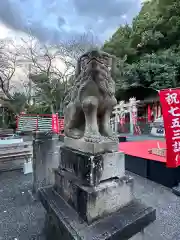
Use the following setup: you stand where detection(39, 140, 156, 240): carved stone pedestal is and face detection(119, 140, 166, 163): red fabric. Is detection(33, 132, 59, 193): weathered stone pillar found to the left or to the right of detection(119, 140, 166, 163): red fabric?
left

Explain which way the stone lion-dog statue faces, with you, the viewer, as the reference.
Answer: facing the viewer and to the right of the viewer

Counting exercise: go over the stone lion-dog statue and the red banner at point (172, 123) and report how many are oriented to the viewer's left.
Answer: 0

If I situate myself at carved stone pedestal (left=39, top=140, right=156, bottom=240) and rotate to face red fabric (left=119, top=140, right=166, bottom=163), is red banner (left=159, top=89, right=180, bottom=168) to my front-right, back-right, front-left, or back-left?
front-right

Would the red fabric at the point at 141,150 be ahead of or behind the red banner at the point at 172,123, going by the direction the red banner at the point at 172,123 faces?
behind

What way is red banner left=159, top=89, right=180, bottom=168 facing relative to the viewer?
toward the camera

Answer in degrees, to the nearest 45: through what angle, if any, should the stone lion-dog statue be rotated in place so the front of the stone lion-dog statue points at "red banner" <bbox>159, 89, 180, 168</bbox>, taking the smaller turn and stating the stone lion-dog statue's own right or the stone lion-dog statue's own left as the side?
approximately 90° to the stone lion-dog statue's own left

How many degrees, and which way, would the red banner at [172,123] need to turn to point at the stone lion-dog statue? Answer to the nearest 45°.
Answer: approximately 45° to its right

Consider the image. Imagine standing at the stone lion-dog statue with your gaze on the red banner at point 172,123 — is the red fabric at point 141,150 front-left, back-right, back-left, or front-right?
front-left
